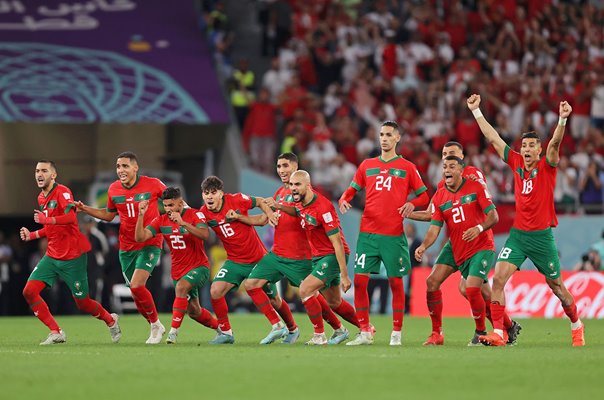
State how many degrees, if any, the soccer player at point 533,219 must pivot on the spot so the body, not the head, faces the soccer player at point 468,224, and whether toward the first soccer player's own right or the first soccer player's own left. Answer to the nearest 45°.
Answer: approximately 45° to the first soccer player's own right

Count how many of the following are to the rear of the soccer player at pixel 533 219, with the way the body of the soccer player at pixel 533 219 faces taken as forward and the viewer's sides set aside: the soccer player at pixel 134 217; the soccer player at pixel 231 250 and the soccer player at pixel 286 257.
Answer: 0

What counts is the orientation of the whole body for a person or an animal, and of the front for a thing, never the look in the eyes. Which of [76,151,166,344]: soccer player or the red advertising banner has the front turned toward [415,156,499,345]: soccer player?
the red advertising banner

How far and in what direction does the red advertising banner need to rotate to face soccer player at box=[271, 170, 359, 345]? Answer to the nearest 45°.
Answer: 0° — it already faces them

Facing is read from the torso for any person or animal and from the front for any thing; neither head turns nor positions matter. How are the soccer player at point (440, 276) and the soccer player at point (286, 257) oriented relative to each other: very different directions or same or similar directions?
same or similar directions

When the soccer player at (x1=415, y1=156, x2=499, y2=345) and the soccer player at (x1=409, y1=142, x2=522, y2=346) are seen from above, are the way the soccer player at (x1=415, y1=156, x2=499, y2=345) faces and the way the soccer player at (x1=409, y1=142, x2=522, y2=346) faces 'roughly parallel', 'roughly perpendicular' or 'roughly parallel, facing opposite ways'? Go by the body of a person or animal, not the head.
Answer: roughly parallel

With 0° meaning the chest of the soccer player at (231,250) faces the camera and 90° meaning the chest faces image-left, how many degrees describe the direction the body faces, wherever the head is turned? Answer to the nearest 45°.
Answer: approximately 45°

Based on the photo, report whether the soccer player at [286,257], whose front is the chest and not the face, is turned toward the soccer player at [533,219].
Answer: no

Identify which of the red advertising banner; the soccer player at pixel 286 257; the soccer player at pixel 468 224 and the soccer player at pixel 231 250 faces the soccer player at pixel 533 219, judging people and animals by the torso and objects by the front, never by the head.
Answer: the red advertising banner

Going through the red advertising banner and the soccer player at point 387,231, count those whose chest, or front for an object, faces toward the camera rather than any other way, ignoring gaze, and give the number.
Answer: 2

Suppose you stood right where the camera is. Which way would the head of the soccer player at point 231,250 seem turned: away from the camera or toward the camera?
toward the camera

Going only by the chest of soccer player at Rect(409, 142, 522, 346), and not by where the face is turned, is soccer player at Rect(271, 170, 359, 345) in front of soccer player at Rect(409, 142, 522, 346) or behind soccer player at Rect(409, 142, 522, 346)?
in front

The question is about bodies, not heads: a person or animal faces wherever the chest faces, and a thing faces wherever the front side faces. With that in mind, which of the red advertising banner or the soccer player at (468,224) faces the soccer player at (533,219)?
the red advertising banner

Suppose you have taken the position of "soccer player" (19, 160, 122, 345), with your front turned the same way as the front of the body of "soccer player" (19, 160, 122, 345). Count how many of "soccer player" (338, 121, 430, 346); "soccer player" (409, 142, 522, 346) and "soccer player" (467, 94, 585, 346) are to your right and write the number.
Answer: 0

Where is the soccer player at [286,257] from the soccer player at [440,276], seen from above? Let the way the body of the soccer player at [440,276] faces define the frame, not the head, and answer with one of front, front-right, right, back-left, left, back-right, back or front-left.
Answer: front-right

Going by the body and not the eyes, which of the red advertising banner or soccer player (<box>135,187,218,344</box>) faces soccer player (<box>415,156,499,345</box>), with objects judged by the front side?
the red advertising banner

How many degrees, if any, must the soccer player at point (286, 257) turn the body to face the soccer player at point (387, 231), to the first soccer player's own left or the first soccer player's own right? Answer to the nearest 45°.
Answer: approximately 135° to the first soccer player's own left

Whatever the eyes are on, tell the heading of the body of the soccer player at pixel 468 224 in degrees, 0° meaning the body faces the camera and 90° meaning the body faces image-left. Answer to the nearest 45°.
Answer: approximately 45°

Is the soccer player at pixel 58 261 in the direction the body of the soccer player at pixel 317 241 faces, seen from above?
no
